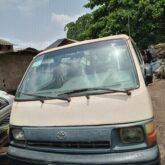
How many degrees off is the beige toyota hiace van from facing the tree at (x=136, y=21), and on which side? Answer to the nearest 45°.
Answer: approximately 135° to its right

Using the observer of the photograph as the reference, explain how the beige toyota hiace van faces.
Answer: facing the viewer and to the left of the viewer
